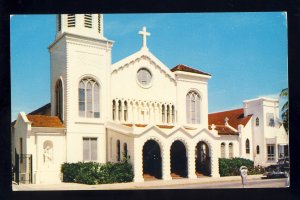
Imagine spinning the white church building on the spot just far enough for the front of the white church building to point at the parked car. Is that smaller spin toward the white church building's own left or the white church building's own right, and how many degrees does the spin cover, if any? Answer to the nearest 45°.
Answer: approximately 45° to the white church building's own left

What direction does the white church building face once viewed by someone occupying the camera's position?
facing the viewer and to the right of the viewer

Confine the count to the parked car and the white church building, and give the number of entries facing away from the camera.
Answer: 0
